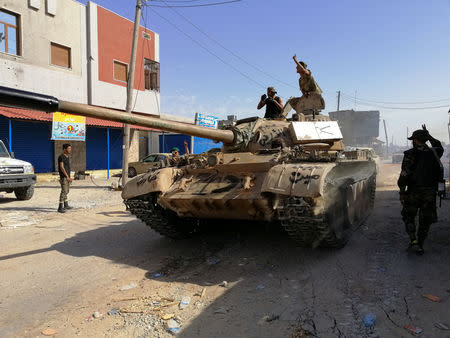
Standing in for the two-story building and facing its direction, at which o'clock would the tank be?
The tank is roughly at 1 o'clock from the two-story building.

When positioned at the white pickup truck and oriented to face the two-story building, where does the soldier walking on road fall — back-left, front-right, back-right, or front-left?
back-right

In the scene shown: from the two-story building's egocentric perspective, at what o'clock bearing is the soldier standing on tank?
The soldier standing on tank is roughly at 1 o'clock from the two-story building.

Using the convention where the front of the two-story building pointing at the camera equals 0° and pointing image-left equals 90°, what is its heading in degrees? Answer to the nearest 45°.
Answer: approximately 315°

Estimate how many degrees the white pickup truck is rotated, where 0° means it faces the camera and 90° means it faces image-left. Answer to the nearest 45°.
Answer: approximately 315°
